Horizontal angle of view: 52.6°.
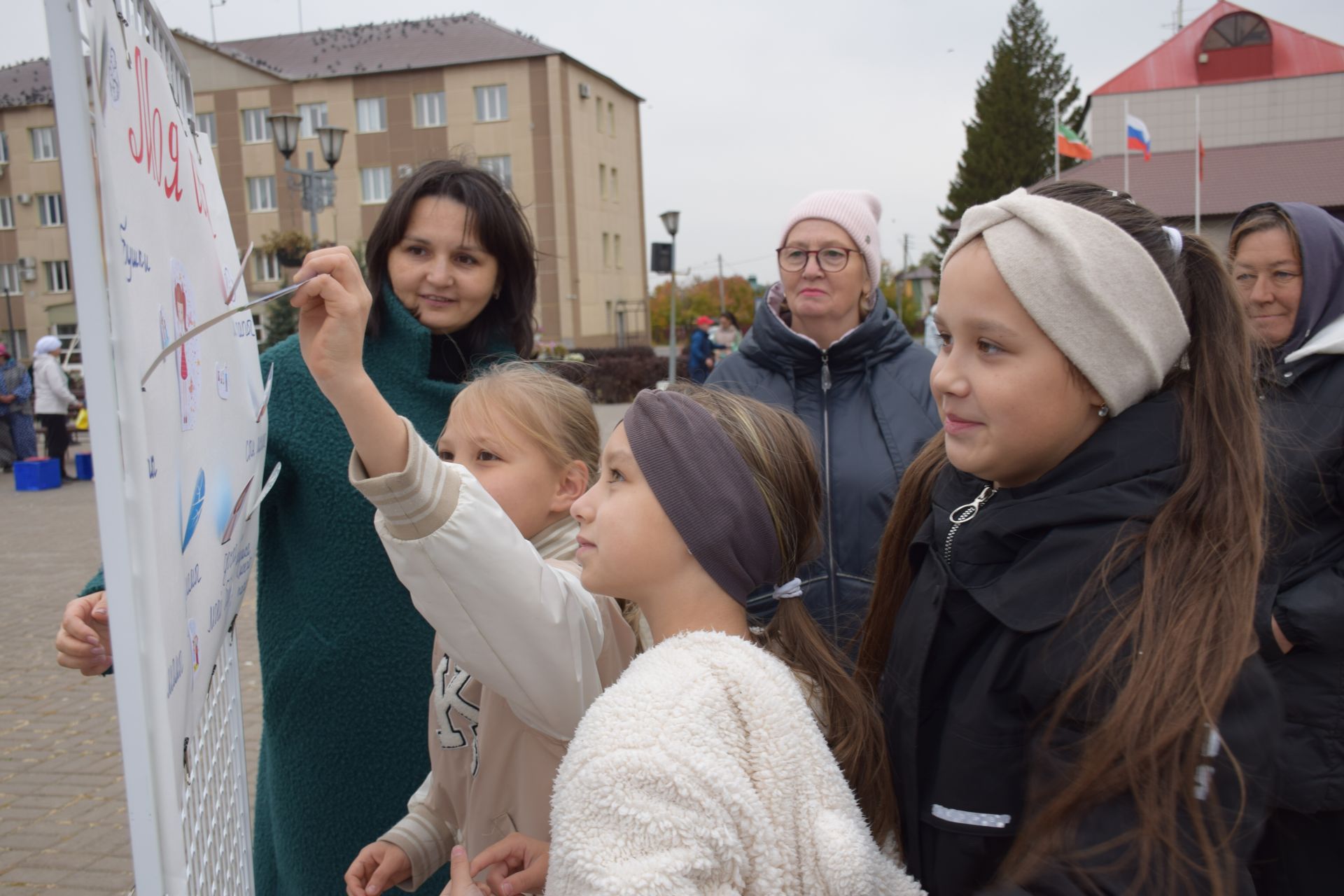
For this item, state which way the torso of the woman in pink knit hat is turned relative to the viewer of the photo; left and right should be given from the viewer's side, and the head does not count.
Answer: facing the viewer

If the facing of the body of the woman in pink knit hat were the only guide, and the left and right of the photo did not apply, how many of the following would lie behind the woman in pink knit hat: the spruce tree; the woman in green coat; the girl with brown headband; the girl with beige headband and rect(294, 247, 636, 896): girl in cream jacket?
1

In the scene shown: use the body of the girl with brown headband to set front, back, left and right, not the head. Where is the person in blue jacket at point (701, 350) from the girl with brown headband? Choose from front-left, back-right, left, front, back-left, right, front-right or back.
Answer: right

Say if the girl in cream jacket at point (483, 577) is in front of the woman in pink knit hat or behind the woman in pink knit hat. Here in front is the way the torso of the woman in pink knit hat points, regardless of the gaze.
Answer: in front

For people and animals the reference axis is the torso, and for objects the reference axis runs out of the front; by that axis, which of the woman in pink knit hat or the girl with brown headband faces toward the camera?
the woman in pink knit hat

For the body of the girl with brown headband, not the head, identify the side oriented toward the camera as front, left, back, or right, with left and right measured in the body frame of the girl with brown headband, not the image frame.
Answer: left

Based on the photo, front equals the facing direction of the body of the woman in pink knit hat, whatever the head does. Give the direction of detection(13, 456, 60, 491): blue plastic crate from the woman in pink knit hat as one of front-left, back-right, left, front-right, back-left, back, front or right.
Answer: back-right

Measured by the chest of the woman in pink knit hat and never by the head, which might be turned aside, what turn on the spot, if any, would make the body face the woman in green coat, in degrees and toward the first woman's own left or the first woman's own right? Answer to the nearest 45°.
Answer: approximately 45° to the first woman's own right

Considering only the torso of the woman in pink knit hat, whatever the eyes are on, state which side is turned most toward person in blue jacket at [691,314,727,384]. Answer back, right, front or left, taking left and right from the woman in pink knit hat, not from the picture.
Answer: back

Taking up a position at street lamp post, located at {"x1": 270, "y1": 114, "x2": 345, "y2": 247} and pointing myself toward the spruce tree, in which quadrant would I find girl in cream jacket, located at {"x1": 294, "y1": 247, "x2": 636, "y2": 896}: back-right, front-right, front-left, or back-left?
back-right

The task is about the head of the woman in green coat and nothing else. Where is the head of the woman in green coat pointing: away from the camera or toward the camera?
toward the camera

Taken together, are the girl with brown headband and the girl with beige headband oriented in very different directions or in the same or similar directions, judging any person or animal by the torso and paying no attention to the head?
same or similar directions

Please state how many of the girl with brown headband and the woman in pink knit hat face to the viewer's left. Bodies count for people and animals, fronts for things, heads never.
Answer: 1

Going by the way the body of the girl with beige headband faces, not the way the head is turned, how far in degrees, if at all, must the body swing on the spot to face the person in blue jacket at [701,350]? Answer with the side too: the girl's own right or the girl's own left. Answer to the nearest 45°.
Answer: approximately 135° to the girl's own right

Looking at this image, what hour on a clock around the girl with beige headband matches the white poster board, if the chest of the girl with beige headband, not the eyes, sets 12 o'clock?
The white poster board is roughly at 12 o'clock from the girl with beige headband.

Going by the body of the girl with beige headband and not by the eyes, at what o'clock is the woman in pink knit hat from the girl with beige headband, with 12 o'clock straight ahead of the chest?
The woman in pink knit hat is roughly at 4 o'clock from the girl with beige headband.

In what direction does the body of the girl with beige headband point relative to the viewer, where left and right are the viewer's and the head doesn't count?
facing the viewer and to the left of the viewer
